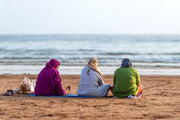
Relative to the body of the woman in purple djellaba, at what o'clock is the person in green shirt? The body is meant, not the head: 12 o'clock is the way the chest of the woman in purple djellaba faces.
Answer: The person in green shirt is roughly at 2 o'clock from the woman in purple djellaba.

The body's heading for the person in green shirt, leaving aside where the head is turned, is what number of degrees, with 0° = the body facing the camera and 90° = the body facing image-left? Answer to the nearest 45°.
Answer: approximately 180°

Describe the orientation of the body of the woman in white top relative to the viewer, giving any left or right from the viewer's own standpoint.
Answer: facing away from the viewer and to the right of the viewer

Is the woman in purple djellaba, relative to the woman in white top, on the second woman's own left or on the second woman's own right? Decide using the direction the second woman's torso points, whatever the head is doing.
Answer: on the second woman's own left

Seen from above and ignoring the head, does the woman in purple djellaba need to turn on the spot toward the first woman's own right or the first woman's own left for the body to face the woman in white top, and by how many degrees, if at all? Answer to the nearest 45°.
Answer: approximately 45° to the first woman's own right

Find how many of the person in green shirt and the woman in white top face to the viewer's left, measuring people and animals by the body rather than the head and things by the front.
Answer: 0

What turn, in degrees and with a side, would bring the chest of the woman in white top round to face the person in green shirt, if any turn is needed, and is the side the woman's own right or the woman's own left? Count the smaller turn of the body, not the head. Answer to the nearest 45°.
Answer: approximately 45° to the woman's own right

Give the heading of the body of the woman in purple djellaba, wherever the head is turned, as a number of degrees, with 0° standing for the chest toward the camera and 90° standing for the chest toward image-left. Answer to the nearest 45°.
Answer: approximately 225°

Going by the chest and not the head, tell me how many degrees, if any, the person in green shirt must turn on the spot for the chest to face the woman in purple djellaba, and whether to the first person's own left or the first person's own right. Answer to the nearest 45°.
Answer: approximately 90° to the first person's own left

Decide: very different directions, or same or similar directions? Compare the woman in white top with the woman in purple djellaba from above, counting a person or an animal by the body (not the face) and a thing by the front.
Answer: same or similar directions
